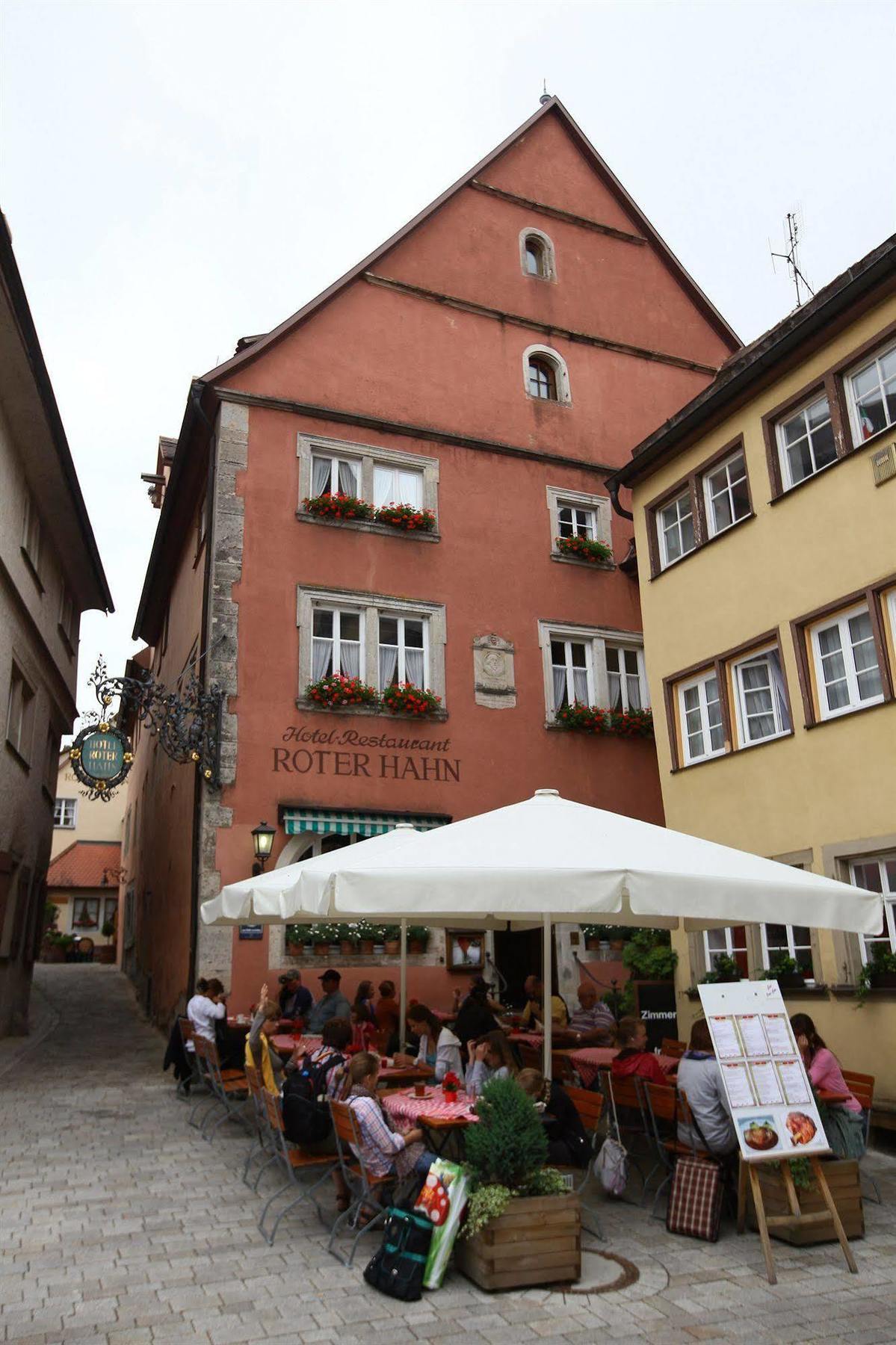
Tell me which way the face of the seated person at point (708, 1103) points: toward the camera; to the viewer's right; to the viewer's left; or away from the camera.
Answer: away from the camera

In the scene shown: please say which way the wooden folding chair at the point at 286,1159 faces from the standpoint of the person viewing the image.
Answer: facing away from the viewer and to the right of the viewer

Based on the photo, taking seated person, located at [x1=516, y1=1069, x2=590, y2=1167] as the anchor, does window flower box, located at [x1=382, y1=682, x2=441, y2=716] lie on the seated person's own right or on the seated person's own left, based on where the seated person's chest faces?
on the seated person's own right

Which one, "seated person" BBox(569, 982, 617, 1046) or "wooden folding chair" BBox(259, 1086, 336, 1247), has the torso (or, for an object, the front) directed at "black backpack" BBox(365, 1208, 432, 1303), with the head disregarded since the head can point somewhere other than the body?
the seated person

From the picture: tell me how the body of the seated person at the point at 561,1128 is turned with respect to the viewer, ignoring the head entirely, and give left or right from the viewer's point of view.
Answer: facing to the left of the viewer

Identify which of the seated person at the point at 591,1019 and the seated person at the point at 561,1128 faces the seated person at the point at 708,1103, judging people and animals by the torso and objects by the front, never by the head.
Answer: the seated person at the point at 591,1019

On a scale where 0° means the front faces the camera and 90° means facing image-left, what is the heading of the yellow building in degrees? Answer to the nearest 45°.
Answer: approximately 45°

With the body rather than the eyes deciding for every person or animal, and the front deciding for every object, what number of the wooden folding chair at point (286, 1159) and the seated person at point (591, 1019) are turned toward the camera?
1

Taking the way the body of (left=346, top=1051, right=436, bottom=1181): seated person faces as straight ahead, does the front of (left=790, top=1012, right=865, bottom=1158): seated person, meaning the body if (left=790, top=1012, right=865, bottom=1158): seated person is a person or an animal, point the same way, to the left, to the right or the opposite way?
the opposite way

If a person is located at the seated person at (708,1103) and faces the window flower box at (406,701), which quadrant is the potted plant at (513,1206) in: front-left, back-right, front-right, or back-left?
back-left

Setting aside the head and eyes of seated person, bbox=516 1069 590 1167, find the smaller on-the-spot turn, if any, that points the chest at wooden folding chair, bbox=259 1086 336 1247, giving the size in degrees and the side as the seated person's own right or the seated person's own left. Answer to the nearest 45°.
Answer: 0° — they already face it

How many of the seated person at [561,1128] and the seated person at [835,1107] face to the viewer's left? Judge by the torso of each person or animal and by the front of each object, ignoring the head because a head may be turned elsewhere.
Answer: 2

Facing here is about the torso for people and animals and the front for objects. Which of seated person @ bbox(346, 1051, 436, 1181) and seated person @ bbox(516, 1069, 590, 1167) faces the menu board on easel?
seated person @ bbox(346, 1051, 436, 1181)
